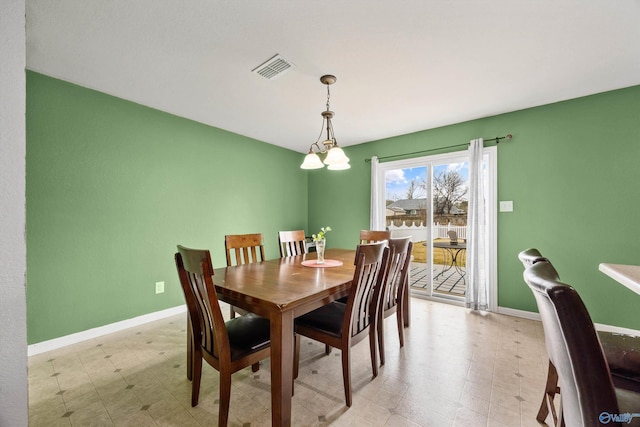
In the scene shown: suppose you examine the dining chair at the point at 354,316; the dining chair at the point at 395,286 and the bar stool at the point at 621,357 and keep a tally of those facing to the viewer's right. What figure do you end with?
1

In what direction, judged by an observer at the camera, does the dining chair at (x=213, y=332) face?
facing away from the viewer and to the right of the viewer

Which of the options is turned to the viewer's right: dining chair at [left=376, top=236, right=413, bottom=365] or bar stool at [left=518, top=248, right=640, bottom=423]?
bar stool at [left=518, top=248, right=640, bottom=423]

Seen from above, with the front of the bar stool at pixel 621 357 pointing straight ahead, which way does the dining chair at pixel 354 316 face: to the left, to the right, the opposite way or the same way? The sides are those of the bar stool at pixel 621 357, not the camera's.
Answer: the opposite way

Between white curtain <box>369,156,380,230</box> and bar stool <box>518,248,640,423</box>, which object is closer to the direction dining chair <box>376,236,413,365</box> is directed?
the white curtain

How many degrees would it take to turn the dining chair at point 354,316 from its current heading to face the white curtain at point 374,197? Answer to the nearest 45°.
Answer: approximately 45° to its right

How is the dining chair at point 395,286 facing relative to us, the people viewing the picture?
facing away from the viewer and to the left of the viewer

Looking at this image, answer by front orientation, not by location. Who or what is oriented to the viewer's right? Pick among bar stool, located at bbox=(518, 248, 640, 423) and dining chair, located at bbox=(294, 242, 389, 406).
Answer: bar stool, located at bbox=(518, 248, 640, 423)

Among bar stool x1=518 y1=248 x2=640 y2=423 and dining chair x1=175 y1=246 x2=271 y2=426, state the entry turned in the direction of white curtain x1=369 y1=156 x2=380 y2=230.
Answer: dining chair x1=175 y1=246 x2=271 y2=426

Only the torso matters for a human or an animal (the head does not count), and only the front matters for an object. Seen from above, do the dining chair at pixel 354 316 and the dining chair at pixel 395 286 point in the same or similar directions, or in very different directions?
same or similar directions

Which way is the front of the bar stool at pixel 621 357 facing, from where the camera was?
facing to the right of the viewer

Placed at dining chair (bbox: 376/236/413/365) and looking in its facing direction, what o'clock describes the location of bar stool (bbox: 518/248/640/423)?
bar stool (bbox: 518/248/640/423) is roughly at 6 o'clock from dining chair (bbox: 376/236/413/365).

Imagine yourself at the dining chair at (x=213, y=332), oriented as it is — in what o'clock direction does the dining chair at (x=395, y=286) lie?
the dining chair at (x=395, y=286) is roughly at 1 o'clock from the dining chair at (x=213, y=332).

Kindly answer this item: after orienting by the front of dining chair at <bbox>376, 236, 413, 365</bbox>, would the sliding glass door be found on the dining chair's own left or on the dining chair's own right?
on the dining chair's own right

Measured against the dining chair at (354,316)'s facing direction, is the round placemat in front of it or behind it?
in front
